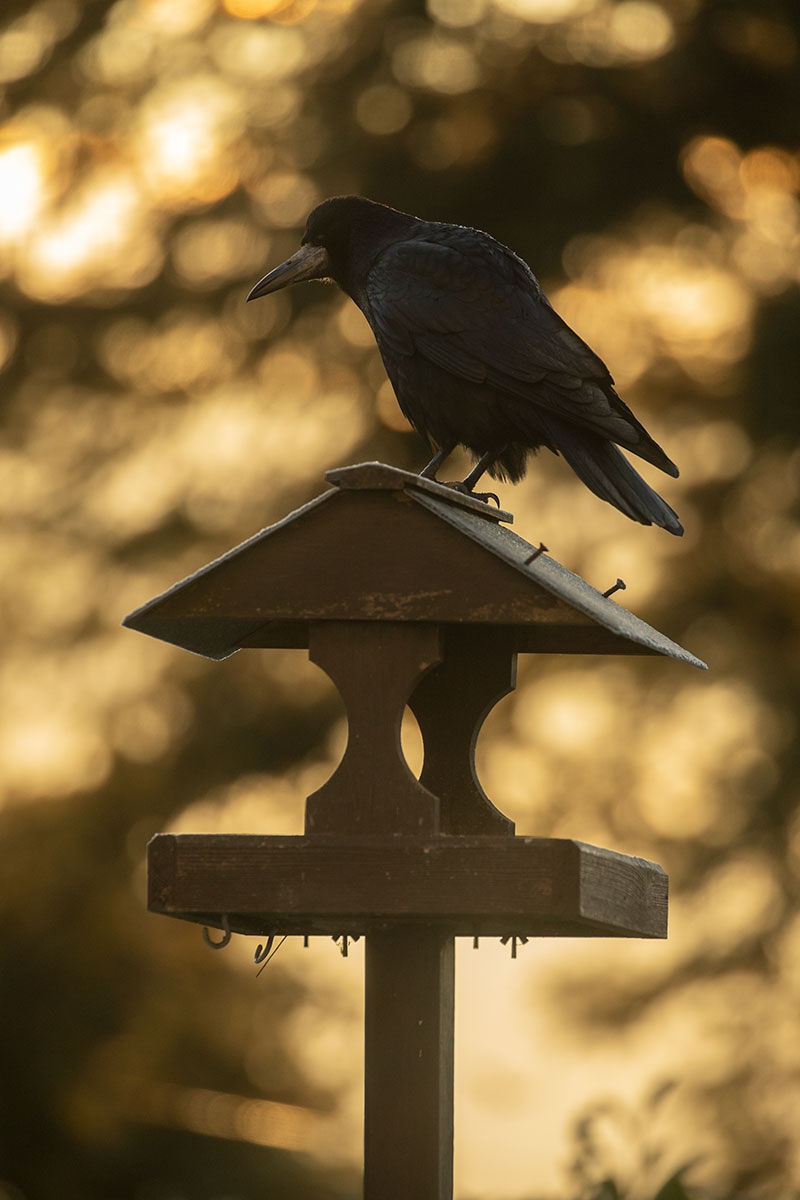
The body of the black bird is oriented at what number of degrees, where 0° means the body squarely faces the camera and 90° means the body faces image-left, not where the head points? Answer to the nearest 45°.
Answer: approximately 90°
